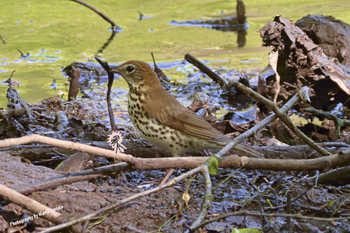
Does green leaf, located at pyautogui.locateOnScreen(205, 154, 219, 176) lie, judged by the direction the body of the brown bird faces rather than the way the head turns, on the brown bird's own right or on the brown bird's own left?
on the brown bird's own left

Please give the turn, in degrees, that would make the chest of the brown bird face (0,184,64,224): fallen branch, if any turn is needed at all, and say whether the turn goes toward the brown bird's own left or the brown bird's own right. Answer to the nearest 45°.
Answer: approximately 45° to the brown bird's own left

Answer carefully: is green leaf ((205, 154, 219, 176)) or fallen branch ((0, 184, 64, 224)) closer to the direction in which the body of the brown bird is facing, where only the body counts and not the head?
the fallen branch

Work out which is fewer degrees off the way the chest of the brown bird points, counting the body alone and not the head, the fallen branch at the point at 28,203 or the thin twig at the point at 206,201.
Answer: the fallen branch

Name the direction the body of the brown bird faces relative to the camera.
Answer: to the viewer's left

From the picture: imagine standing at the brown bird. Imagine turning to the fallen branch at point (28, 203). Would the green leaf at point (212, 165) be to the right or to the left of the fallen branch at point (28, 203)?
left

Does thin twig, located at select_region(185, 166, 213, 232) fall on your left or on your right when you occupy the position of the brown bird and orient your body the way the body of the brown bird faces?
on your left

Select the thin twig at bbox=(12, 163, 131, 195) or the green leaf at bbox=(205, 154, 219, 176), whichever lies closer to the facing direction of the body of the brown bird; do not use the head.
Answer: the thin twig

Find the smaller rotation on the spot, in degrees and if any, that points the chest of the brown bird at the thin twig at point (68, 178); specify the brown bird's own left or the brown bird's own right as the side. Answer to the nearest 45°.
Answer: approximately 45° to the brown bird's own left
